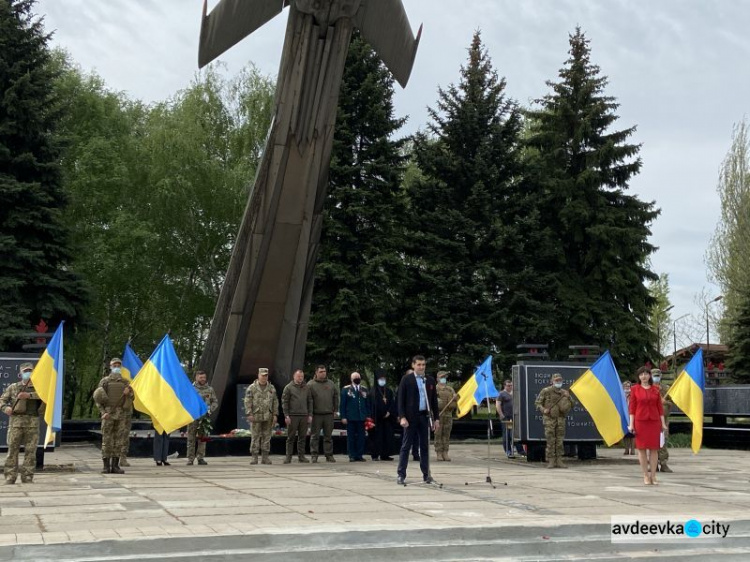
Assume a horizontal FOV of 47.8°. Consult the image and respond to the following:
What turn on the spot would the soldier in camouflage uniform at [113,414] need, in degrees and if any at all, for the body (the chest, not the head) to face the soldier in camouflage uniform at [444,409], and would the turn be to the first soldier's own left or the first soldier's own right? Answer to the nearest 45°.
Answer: approximately 90° to the first soldier's own left

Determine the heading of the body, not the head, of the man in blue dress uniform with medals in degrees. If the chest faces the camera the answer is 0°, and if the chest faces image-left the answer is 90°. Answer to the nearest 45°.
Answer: approximately 0°

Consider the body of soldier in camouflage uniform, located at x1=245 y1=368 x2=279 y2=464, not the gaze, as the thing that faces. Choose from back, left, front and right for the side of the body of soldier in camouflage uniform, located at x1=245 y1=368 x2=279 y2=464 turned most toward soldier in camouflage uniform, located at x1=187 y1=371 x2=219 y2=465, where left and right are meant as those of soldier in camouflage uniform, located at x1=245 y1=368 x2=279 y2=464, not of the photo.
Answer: right

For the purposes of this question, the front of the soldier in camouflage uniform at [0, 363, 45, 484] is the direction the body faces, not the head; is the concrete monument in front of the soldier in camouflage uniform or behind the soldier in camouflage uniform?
behind

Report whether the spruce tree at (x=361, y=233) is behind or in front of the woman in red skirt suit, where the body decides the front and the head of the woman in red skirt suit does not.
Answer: behind
